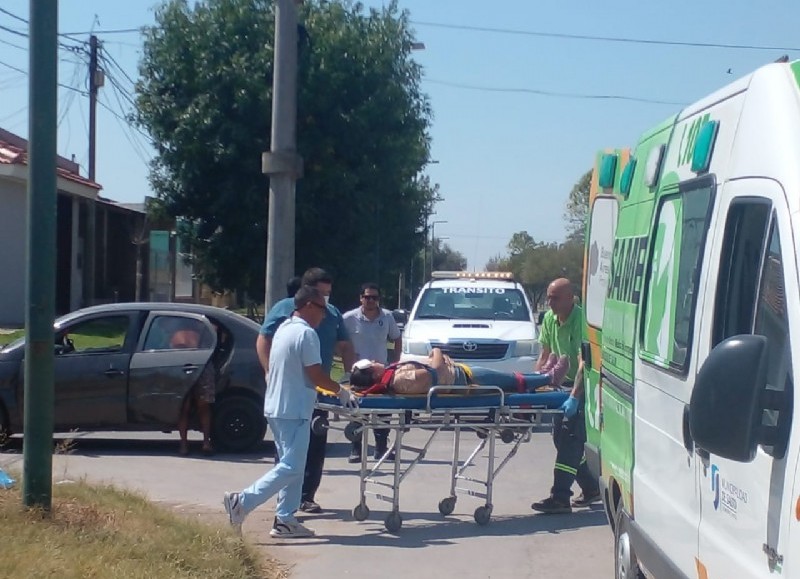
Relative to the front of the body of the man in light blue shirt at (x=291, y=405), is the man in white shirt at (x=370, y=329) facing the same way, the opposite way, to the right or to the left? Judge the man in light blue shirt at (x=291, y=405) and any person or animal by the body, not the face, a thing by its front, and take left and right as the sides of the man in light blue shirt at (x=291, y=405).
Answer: to the right

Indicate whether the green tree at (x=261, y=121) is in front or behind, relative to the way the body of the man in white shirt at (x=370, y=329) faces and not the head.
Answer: behind

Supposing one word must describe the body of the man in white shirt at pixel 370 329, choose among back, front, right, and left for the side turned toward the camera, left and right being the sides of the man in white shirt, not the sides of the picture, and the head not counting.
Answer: front

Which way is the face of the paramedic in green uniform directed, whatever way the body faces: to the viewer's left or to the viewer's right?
to the viewer's left

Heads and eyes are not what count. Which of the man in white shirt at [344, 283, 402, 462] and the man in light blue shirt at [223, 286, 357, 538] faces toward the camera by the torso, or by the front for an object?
the man in white shirt at [344, 283, 402, 462]

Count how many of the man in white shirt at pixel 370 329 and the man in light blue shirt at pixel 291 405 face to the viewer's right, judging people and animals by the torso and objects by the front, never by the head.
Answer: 1

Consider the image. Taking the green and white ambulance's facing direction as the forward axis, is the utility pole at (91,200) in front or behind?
behind

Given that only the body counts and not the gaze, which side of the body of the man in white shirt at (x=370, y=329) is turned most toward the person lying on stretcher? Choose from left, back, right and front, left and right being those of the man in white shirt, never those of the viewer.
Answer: front

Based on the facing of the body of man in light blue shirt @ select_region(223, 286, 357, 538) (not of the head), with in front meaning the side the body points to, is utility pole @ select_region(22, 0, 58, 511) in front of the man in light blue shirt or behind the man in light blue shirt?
behind

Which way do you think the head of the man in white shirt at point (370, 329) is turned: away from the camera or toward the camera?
toward the camera

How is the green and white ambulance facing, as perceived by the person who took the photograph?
facing the viewer and to the right of the viewer

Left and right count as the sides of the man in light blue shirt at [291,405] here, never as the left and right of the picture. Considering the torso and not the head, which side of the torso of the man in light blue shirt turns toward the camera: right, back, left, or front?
right
